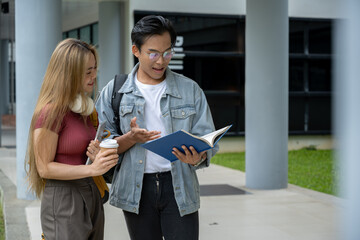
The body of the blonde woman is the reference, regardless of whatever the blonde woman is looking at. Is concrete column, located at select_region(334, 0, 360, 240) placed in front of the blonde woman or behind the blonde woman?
in front

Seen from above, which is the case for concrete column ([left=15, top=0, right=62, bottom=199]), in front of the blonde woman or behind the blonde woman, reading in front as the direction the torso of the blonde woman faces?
behind

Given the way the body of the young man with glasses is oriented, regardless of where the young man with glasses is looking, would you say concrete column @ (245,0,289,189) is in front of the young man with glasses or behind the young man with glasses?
behind

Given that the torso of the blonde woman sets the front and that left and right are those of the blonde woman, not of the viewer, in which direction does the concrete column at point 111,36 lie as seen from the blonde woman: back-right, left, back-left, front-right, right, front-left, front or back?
back-left

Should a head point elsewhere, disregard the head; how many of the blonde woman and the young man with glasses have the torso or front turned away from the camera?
0

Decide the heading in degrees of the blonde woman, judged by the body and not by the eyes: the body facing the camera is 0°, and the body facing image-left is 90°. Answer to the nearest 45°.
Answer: approximately 315°

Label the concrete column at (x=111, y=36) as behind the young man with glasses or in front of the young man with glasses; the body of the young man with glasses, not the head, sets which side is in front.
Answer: behind

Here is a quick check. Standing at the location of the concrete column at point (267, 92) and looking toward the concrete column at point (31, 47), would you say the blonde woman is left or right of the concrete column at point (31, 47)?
left
